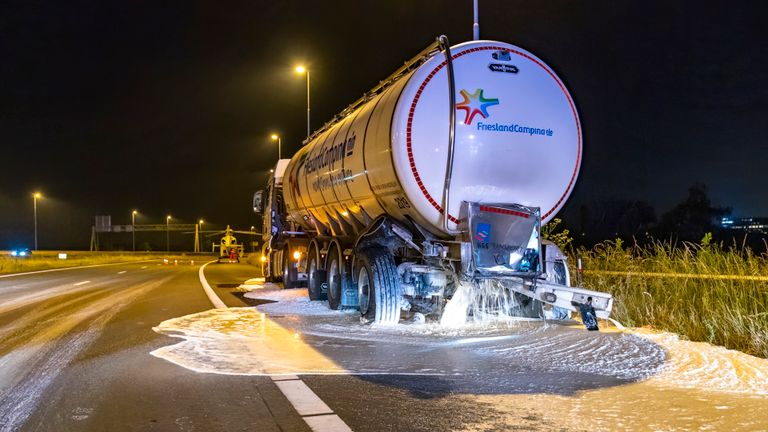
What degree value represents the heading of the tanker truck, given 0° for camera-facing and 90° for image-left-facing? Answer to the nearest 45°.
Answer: approximately 135°
